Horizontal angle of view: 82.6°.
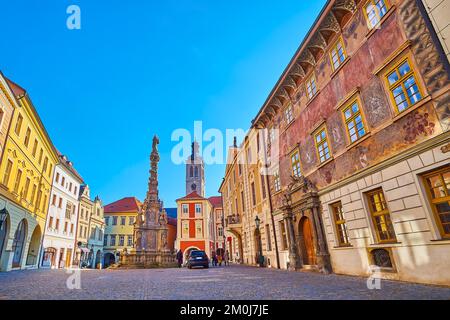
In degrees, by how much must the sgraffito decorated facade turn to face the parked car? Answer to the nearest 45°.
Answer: approximately 90° to its right

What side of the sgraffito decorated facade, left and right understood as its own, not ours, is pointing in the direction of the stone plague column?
right

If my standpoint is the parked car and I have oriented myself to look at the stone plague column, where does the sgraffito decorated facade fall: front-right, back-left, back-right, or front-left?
back-left

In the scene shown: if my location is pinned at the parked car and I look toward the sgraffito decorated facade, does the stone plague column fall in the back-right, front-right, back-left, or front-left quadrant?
back-right

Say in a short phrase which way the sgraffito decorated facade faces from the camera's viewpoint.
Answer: facing the viewer and to the left of the viewer

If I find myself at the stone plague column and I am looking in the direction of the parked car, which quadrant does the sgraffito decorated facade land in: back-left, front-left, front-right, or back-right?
front-right
